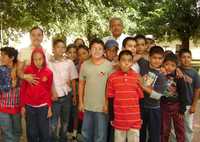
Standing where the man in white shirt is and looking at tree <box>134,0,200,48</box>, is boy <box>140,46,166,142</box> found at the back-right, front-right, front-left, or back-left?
back-right

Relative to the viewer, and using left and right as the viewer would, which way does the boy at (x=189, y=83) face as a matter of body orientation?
facing the viewer and to the left of the viewer

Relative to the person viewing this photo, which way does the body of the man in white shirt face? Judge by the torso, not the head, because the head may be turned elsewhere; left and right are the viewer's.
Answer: facing the viewer

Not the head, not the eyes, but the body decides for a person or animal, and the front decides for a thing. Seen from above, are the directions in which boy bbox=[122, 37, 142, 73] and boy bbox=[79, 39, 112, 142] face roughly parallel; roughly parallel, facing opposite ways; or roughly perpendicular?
roughly parallel

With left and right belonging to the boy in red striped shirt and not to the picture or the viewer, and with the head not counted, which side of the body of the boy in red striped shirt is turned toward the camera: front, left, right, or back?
front

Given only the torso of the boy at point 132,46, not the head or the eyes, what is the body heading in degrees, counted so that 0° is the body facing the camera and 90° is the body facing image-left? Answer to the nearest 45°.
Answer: approximately 0°

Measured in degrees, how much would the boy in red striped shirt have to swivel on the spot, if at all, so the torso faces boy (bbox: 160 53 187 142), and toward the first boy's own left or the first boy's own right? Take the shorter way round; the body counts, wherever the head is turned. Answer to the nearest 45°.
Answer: approximately 135° to the first boy's own left

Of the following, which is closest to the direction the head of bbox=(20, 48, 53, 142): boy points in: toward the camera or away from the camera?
toward the camera
